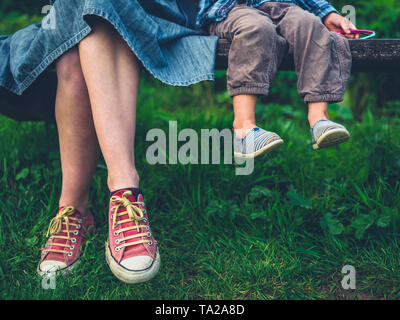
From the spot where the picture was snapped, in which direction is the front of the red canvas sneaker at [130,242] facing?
facing the viewer
